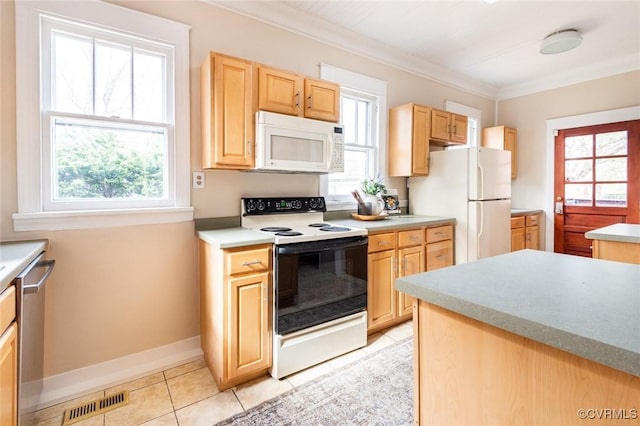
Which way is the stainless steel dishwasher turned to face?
to the viewer's right

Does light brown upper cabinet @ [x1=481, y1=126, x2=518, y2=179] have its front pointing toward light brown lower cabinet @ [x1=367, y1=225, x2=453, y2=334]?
no

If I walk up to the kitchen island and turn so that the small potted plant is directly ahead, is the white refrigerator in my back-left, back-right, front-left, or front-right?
front-right

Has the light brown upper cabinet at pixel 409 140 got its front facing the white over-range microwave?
no

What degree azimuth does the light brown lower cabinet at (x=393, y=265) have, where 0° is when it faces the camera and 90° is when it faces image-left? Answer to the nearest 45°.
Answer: approximately 315°

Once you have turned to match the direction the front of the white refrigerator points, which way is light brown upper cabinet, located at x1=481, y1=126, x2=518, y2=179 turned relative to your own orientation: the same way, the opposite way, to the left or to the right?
the same way

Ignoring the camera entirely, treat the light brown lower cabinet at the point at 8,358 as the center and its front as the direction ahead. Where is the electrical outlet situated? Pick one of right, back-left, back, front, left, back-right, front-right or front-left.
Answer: front-left

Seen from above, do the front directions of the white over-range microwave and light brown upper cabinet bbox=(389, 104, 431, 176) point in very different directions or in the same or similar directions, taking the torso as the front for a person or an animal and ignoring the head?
same or similar directions

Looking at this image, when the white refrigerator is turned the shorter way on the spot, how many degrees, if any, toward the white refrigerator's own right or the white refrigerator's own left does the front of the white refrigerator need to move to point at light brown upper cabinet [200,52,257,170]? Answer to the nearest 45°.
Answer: approximately 90° to the white refrigerator's own right

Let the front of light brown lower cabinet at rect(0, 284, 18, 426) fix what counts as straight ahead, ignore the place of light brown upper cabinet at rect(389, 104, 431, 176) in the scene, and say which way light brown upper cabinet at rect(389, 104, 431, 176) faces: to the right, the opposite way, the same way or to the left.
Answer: to the right

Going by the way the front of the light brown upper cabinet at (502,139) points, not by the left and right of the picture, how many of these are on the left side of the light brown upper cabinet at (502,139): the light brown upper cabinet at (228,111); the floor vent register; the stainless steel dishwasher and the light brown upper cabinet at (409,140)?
0

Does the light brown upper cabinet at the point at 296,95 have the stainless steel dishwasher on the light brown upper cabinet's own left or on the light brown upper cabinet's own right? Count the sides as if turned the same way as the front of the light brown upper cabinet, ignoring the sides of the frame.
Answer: on the light brown upper cabinet's own right

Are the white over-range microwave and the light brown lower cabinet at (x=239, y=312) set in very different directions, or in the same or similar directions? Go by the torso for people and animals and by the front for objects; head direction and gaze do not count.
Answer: same or similar directions

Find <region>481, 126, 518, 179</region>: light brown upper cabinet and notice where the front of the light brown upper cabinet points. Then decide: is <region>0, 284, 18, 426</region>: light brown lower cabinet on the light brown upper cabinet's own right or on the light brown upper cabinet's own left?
on the light brown upper cabinet's own right

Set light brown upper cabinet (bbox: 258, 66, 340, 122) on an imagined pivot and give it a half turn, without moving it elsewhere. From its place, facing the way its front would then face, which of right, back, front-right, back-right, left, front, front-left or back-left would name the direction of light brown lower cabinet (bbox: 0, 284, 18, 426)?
left

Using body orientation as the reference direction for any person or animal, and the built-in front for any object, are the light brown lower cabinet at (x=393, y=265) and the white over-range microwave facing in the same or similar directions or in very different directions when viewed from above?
same or similar directions
